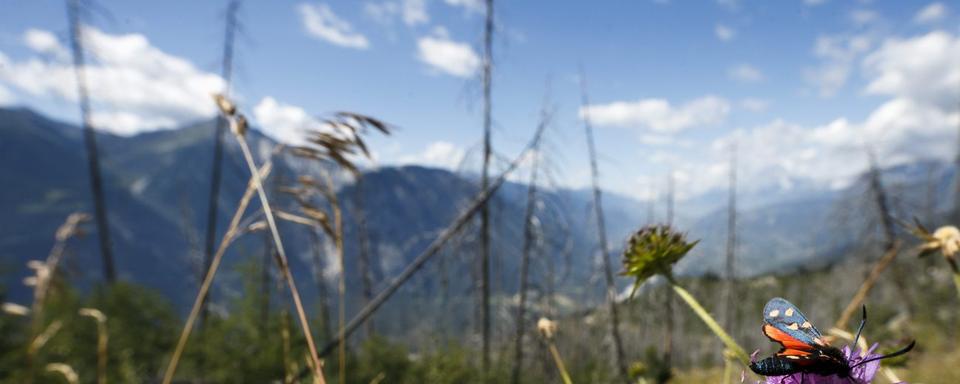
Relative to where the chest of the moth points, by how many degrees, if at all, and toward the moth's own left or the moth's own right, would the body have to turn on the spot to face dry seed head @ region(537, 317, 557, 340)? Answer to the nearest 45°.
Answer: approximately 135° to the moth's own left

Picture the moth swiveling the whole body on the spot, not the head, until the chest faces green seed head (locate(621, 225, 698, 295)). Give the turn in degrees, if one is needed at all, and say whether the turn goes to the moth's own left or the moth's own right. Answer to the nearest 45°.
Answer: approximately 135° to the moth's own left

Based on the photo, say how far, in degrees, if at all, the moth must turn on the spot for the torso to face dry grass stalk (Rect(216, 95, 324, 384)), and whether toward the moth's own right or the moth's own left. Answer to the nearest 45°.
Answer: approximately 180°

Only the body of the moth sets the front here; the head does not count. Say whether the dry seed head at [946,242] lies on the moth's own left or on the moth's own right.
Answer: on the moth's own left

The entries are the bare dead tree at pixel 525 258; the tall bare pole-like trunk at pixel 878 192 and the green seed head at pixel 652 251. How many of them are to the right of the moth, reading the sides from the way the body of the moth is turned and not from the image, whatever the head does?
0

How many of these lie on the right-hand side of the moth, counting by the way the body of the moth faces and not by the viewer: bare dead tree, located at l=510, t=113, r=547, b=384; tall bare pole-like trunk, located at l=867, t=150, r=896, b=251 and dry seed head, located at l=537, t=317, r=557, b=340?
0

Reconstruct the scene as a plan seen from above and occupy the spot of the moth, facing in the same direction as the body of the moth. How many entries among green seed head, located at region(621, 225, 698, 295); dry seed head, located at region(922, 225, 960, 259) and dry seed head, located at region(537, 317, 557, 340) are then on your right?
0

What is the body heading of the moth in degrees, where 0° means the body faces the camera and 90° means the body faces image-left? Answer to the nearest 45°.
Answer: approximately 270°

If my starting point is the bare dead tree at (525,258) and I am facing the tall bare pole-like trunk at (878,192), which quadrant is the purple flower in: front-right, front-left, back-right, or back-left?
back-right

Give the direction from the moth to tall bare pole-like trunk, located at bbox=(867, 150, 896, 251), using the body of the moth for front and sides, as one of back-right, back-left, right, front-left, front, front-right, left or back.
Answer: left

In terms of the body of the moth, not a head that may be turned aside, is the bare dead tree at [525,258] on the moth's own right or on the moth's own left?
on the moth's own left
